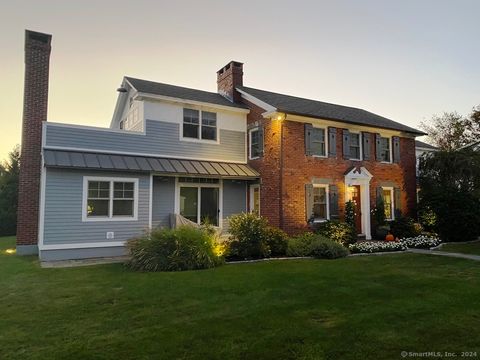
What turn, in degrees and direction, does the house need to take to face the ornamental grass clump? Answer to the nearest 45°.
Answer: approximately 45° to its right

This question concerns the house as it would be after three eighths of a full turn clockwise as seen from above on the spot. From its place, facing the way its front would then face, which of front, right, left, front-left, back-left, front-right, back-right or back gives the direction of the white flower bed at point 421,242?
back

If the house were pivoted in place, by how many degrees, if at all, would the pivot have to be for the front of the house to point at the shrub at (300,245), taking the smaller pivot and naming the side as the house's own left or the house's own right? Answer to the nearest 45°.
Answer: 0° — it already faces it

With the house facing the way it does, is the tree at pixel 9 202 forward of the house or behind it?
behind

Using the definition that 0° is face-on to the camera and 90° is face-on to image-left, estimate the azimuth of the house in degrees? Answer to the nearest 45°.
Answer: approximately 315°

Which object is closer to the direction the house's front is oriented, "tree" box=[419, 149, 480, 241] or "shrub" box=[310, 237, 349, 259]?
the shrub

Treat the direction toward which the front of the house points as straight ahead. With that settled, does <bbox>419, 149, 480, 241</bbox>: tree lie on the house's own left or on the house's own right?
on the house's own left

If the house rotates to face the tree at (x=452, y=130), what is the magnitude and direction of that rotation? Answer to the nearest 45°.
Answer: approximately 90° to its left

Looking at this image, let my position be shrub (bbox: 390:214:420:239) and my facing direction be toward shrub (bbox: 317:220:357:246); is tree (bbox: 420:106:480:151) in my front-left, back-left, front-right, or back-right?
back-right

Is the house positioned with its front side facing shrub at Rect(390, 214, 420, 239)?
no
